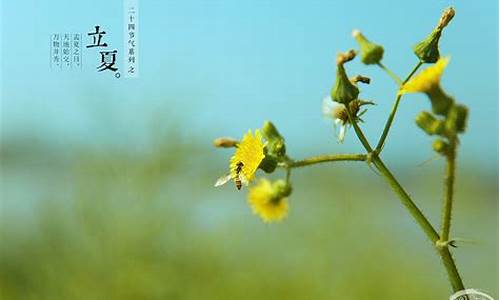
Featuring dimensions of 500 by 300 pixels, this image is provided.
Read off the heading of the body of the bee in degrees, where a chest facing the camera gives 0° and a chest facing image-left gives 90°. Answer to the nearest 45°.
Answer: approximately 180°
